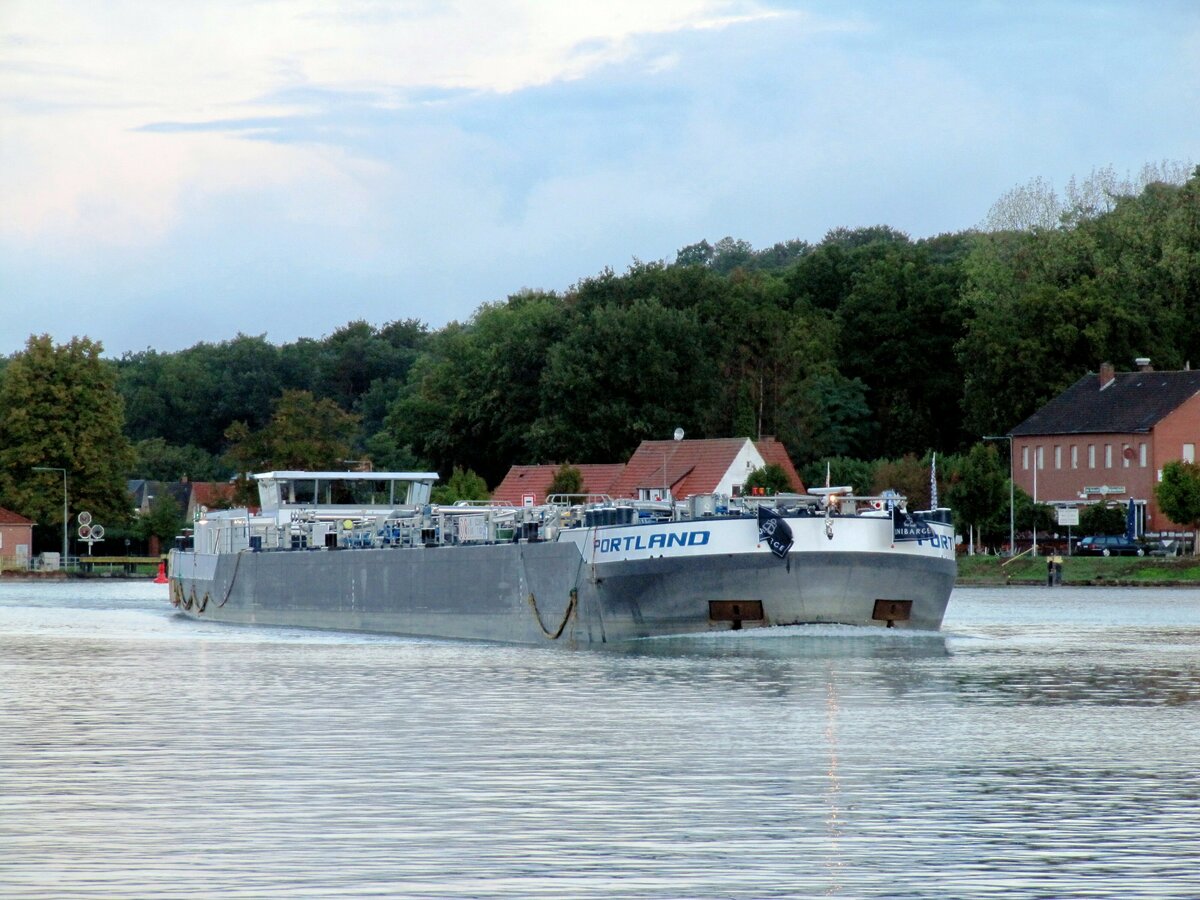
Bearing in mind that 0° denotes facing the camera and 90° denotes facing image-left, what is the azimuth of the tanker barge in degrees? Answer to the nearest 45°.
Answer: approximately 315°
